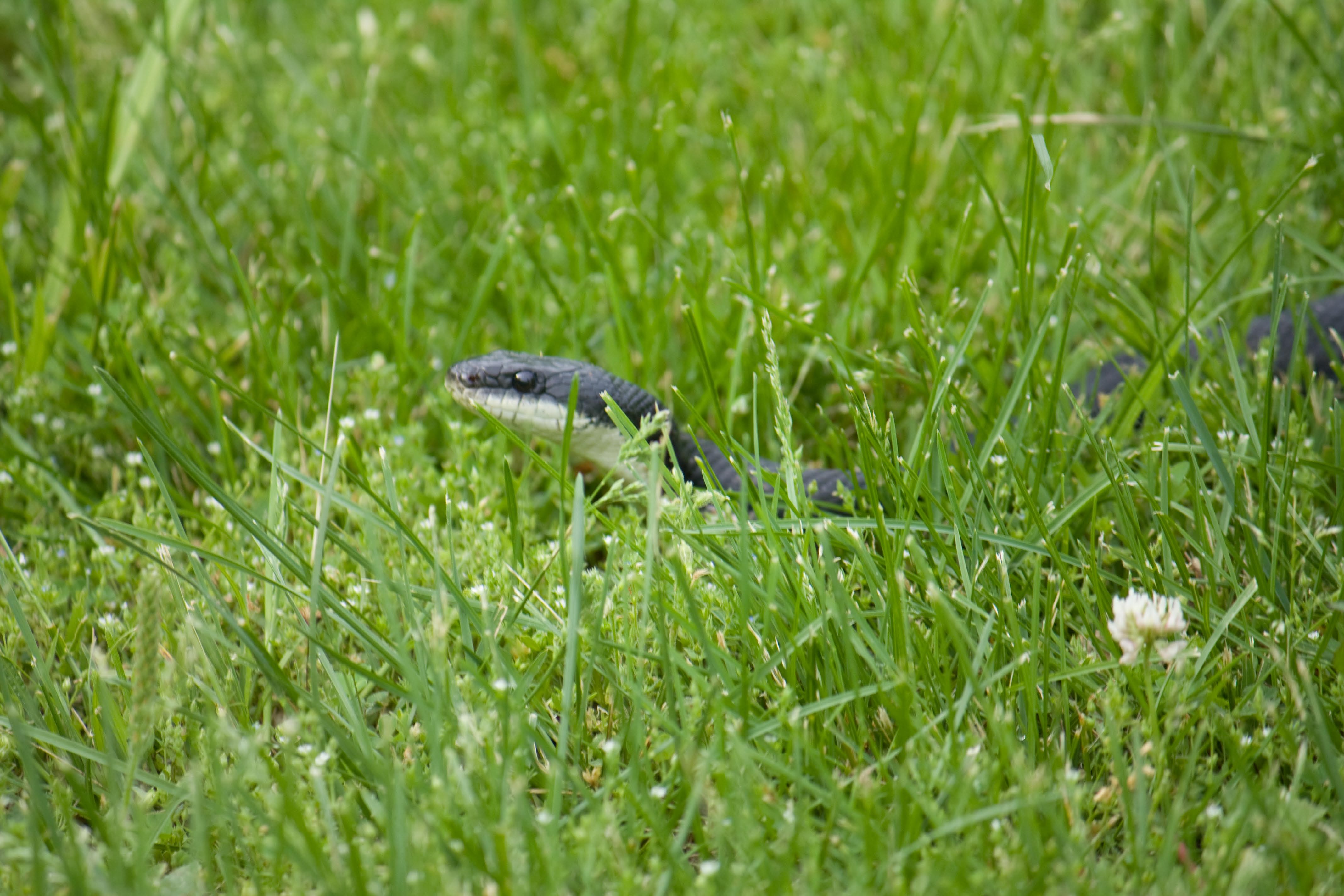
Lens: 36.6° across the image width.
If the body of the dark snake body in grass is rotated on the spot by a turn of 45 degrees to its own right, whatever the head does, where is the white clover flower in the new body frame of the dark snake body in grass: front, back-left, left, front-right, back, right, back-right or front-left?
back

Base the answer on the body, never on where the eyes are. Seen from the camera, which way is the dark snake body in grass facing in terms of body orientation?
to the viewer's left
